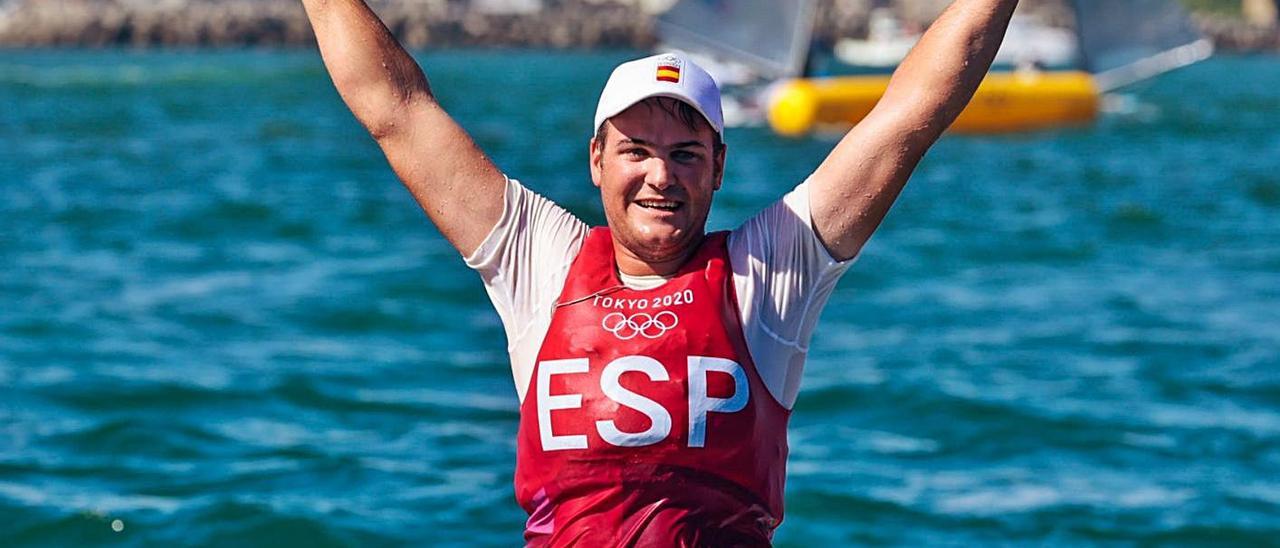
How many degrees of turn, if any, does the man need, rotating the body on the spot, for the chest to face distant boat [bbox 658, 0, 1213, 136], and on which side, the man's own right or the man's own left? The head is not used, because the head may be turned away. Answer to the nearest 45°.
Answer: approximately 180°

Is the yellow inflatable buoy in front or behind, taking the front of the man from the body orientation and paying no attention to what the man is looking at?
behind

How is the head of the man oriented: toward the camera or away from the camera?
toward the camera

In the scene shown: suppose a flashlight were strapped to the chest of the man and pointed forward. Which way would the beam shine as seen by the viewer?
toward the camera
